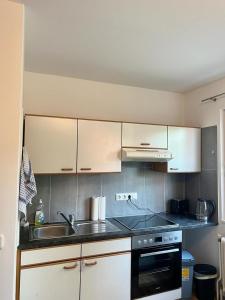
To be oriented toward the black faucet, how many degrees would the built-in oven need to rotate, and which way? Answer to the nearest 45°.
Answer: approximately 135° to its right

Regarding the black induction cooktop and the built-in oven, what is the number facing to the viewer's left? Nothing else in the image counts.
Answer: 0

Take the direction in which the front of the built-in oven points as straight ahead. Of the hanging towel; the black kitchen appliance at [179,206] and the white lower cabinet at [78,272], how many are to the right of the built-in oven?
2

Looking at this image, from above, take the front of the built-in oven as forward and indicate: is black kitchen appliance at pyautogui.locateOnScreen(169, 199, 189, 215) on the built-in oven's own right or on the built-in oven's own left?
on the built-in oven's own left

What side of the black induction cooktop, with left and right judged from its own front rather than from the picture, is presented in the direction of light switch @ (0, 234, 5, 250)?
right

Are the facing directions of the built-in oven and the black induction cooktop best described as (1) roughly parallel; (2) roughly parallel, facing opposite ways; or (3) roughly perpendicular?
roughly parallel

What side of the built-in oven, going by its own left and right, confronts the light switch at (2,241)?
right

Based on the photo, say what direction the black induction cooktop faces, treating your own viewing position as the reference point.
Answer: facing the viewer and to the right of the viewer
